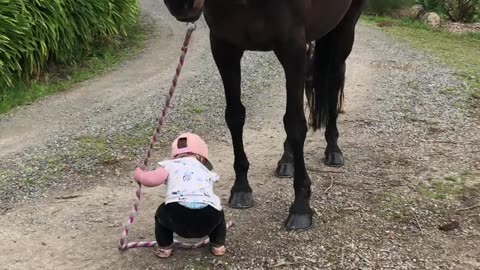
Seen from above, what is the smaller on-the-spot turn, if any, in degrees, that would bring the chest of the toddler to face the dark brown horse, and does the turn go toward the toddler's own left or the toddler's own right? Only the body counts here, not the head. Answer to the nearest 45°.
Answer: approximately 45° to the toddler's own right

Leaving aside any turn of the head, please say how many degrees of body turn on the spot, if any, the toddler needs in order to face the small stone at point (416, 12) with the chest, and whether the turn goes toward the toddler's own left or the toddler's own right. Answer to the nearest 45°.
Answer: approximately 45° to the toddler's own right

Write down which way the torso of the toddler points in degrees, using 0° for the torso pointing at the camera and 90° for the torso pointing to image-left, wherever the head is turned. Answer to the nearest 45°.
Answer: approximately 180°

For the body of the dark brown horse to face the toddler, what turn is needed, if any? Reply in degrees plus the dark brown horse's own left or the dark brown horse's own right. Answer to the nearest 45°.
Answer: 0° — it already faces them

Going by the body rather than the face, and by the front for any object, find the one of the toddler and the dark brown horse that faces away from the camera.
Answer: the toddler

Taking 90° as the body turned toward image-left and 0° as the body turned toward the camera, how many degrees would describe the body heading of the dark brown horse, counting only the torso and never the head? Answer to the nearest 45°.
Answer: approximately 45°

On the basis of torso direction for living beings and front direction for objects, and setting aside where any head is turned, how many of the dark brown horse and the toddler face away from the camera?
1
